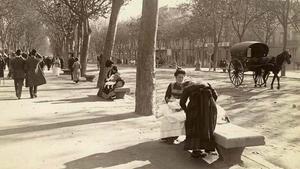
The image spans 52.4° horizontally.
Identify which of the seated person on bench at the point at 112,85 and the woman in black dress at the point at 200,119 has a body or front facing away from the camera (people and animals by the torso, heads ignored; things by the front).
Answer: the woman in black dress

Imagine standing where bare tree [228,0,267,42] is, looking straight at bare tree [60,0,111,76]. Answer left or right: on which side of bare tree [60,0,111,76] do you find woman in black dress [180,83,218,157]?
left

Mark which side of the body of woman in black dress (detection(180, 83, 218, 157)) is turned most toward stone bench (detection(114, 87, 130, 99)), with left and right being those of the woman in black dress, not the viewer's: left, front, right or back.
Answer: front

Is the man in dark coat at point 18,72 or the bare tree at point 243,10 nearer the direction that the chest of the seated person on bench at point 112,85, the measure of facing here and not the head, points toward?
the man in dark coat

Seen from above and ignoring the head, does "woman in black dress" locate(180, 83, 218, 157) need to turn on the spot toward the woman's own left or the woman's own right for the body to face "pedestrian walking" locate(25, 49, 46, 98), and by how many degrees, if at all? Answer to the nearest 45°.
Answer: approximately 45° to the woman's own left

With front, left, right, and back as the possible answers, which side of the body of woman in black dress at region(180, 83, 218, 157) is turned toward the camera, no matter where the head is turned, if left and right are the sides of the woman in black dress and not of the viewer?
back

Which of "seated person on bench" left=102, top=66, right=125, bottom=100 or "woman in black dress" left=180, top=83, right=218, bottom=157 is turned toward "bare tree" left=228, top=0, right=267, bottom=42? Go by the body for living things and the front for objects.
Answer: the woman in black dress

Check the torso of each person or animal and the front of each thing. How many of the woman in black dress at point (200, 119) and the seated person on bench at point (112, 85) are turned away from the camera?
1

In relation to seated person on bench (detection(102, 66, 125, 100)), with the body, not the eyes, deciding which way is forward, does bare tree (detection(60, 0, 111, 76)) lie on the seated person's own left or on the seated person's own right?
on the seated person's own right

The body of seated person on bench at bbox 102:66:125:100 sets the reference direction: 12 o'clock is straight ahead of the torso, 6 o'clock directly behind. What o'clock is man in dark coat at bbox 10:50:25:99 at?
The man in dark coat is roughly at 2 o'clock from the seated person on bench.
